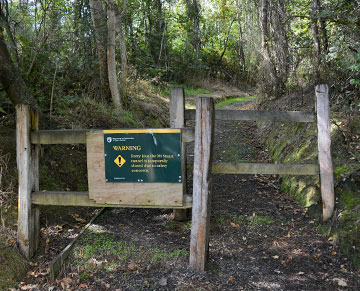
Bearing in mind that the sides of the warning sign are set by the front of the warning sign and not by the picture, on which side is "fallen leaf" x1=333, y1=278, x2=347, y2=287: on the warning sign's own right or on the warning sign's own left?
on the warning sign's own left

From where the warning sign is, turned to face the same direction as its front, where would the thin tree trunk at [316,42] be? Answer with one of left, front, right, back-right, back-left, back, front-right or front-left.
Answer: back-left

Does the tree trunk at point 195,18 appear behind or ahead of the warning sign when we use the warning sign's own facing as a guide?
behind

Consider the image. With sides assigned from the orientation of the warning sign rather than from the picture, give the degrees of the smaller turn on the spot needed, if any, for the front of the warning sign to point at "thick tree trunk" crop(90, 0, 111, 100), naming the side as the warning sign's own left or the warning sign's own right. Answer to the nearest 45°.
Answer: approximately 180°

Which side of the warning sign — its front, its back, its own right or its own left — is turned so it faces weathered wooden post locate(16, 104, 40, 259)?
right

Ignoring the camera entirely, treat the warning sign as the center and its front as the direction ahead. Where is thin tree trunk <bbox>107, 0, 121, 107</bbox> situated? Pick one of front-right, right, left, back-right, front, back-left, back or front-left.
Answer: back

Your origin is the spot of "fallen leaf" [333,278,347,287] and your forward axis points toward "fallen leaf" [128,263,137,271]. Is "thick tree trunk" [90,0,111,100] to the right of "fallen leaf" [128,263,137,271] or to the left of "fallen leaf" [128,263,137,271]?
right

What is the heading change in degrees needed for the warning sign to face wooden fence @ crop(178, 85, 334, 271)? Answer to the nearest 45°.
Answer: approximately 90° to its left

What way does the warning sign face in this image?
toward the camera
